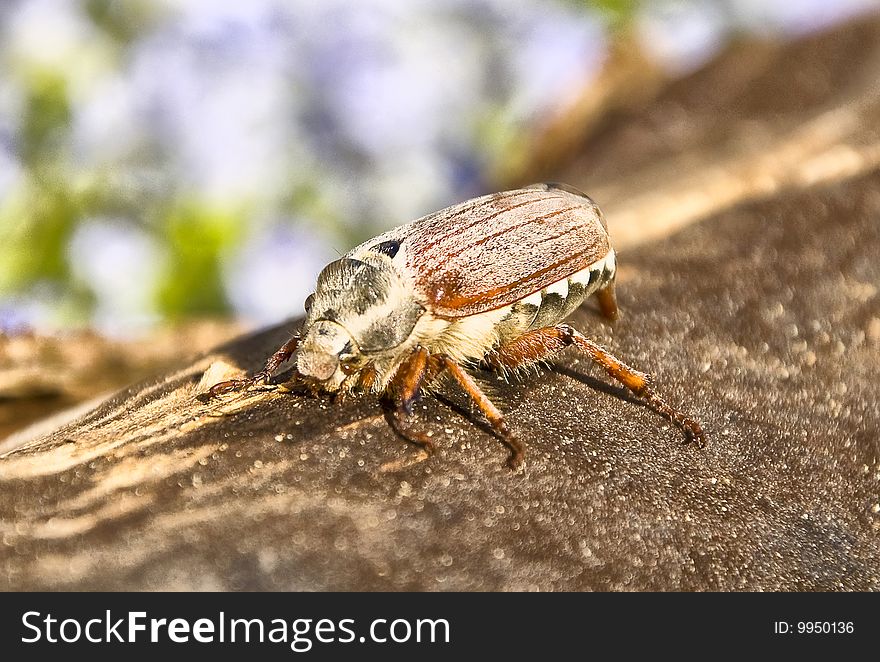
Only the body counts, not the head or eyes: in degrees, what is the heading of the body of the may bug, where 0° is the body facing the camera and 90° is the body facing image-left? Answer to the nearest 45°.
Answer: approximately 45°
